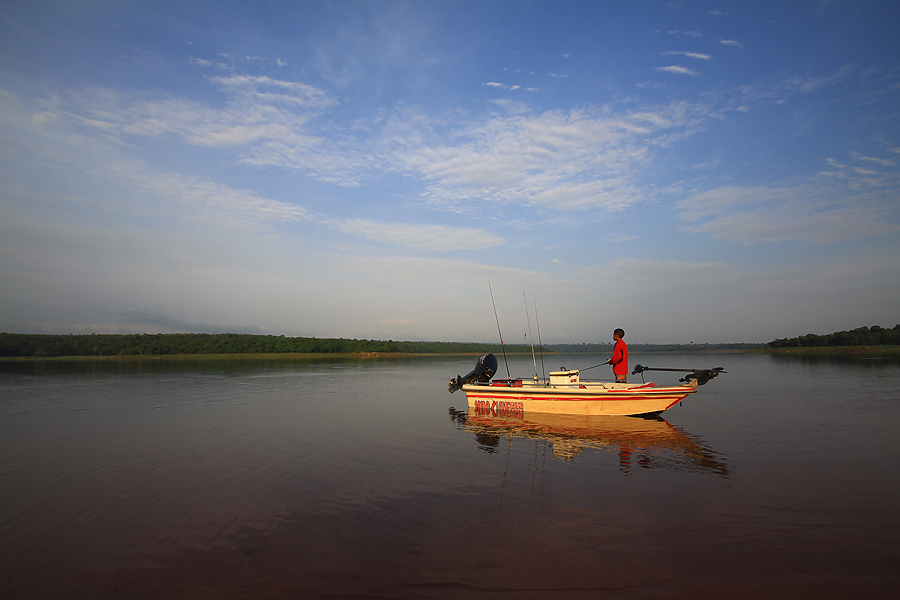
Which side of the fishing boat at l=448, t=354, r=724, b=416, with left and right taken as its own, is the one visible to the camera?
right

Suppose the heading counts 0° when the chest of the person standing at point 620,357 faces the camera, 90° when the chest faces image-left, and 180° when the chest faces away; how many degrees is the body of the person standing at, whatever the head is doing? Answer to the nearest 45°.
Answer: approximately 90°
